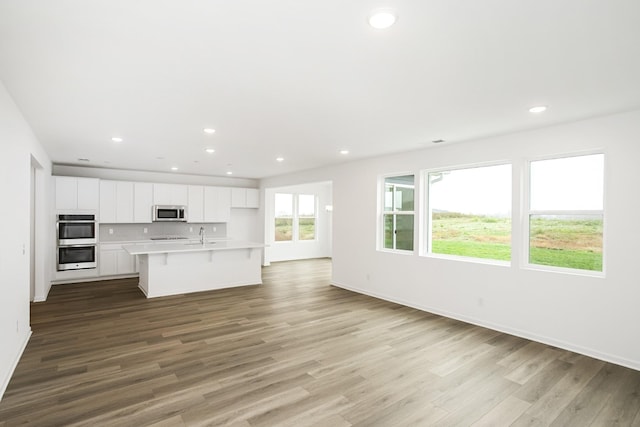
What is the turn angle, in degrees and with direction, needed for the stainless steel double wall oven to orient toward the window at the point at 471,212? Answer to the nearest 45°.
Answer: approximately 45° to its left

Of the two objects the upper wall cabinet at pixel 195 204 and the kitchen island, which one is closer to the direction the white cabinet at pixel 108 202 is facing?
the kitchen island

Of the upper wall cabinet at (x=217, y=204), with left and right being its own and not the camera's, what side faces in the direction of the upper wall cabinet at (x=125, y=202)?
right

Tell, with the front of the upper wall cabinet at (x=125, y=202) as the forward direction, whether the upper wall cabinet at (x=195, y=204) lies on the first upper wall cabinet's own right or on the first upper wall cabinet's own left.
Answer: on the first upper wall cabinet's own left

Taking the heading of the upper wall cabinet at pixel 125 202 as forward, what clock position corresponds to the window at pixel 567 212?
The window is roughly at 11 o'clock from the upper wall cabinet.

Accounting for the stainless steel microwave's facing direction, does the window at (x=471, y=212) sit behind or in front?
in front

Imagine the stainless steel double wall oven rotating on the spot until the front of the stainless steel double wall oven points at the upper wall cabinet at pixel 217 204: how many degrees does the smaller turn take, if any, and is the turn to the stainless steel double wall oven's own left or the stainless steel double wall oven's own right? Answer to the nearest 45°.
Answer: approximately 90° to the stainless steel double wall oven's own left

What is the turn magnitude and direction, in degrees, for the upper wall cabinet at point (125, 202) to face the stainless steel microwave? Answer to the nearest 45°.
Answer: approximately 90° to its left

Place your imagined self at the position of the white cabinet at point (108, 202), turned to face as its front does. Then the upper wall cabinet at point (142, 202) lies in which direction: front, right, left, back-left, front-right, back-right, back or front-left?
left

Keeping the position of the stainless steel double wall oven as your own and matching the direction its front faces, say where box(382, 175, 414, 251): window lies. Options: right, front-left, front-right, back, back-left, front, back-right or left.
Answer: front-left

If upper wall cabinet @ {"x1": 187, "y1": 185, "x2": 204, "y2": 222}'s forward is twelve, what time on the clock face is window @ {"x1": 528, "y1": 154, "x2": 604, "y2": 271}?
The window is roughly at 11 o'clock from the upper wall cabinet.

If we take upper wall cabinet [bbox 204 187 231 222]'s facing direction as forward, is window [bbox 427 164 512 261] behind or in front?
in front

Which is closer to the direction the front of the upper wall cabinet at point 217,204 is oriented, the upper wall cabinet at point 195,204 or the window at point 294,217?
the upper wall cabinet

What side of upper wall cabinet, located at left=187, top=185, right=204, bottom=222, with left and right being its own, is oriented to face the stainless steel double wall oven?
right
